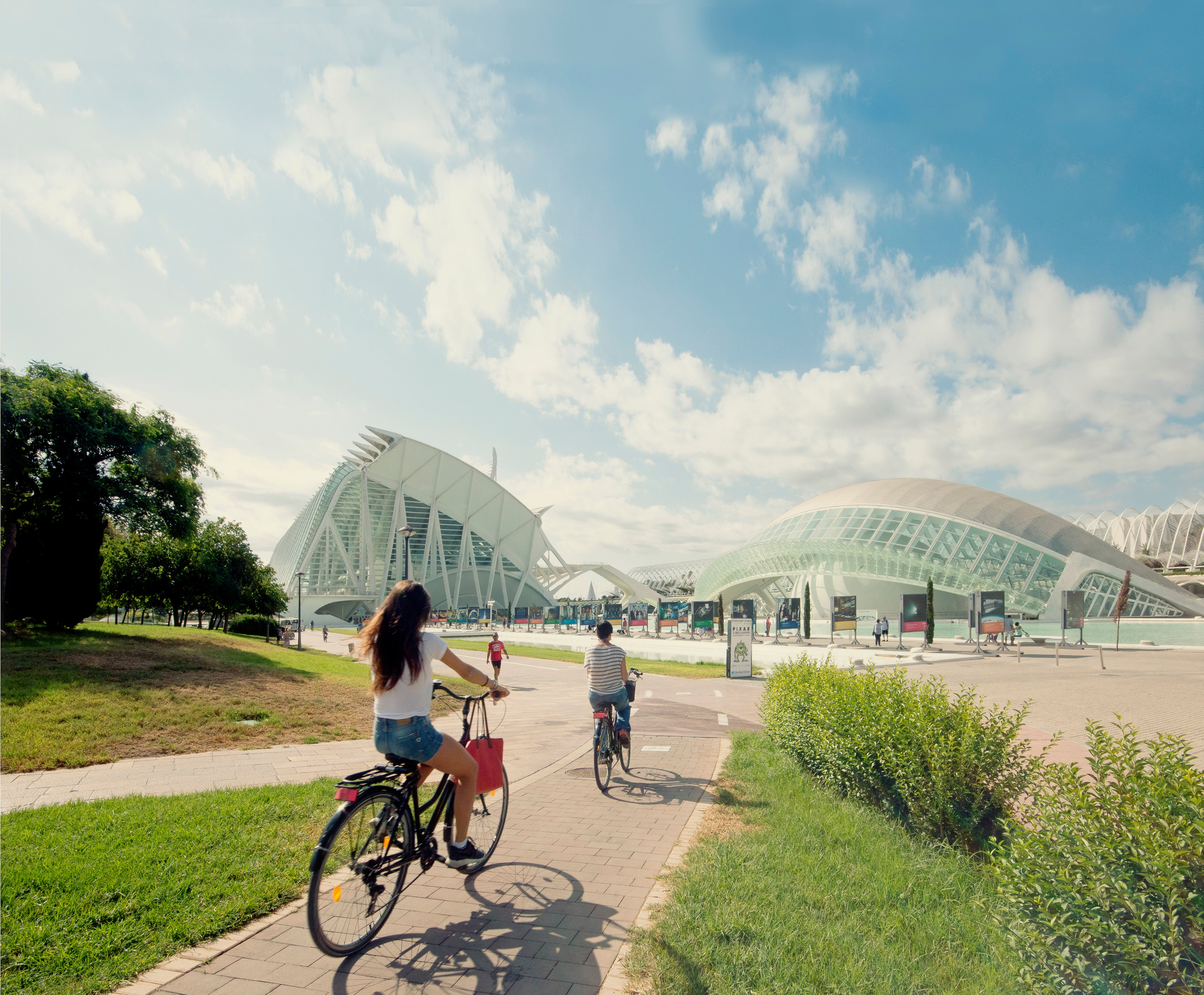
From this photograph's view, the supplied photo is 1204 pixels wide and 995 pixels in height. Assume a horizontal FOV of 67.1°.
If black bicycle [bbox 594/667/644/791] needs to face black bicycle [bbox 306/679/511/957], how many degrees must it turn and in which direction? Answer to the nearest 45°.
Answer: approximately 180°

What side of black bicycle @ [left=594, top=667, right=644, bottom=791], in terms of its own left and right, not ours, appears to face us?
back

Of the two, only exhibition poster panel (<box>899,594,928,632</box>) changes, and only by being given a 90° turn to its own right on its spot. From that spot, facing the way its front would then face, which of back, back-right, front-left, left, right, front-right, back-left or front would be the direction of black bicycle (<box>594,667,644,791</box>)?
left

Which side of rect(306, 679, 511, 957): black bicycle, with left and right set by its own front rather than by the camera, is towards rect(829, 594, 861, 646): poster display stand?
front

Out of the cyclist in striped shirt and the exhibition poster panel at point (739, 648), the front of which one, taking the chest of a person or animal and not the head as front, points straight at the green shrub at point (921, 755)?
the exhibition poster panel

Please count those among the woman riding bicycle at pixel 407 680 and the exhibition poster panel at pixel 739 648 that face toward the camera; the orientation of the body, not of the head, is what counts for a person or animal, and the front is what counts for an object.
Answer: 1

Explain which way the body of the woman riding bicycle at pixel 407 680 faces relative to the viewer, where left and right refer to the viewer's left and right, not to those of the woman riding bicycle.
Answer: facing away from the viewer and to the right of the viewer

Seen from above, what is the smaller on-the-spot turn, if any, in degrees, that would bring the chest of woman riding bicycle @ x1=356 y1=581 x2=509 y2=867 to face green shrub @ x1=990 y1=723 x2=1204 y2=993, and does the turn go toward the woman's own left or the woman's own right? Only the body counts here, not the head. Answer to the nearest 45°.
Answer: approximately 90° to the woman's own right

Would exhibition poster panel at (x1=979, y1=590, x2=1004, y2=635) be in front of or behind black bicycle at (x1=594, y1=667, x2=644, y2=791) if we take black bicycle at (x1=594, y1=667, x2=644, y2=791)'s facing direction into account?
in front

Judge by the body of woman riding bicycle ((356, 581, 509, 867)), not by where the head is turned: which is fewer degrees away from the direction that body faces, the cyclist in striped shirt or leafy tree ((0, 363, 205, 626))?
the cyclist in striped shirt

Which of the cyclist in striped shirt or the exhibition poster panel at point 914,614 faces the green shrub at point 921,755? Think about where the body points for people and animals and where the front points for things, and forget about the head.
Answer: the exhibition poster panel

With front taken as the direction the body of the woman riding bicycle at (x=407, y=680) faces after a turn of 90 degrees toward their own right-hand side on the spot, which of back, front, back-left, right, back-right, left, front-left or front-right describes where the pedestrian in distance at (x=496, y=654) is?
back-left

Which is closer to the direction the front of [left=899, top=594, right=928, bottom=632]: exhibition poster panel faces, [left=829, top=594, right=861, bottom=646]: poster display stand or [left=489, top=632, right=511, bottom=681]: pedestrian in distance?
the pedestrian in distance

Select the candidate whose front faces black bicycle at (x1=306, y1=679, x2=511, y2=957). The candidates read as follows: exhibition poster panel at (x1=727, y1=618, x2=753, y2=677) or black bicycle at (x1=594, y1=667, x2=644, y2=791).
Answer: the exhibition poster panel

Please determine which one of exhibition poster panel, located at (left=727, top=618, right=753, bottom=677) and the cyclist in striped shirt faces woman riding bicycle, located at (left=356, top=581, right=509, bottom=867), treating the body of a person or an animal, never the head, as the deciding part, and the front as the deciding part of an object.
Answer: the exhibition poster panel

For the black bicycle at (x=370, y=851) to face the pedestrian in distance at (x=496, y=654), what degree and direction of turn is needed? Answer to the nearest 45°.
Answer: approximately 45° to its left

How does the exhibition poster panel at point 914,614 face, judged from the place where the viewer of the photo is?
facing the viewer

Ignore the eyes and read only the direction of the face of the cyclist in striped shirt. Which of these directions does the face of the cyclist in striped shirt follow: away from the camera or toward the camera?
away from the camera

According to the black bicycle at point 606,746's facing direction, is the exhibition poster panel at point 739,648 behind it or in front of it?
in front

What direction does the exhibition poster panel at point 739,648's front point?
toward the camera
